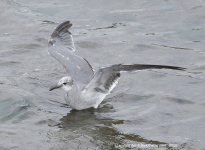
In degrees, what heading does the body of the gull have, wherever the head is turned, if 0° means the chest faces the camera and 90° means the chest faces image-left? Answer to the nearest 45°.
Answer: approximately 45°
